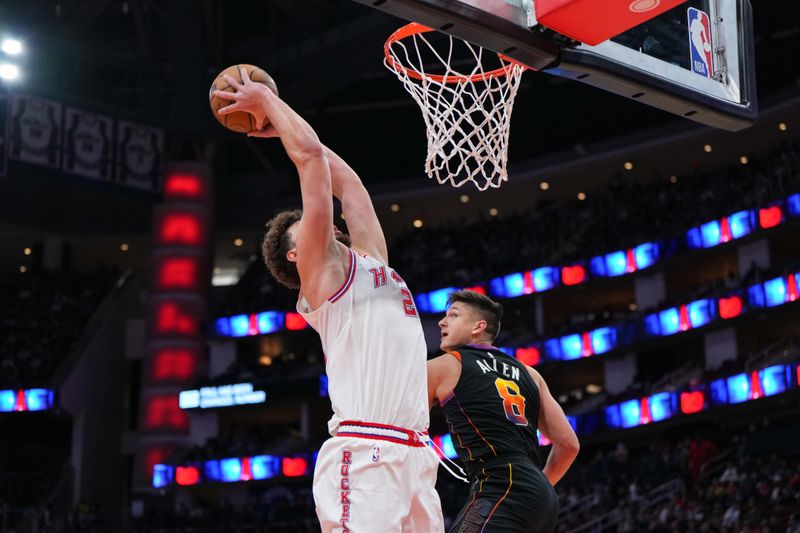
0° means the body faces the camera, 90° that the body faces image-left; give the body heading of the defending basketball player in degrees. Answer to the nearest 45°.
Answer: approximately 135°

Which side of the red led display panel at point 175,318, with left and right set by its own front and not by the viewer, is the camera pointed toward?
front

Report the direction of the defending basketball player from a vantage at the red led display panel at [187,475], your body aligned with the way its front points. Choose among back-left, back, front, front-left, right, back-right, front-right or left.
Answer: front

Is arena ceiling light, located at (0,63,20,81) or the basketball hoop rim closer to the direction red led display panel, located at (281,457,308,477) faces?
the basketball hoop rim

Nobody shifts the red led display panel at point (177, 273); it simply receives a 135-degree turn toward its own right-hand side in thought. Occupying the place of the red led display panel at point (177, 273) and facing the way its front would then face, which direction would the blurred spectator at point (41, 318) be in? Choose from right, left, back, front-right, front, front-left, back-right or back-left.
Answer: front

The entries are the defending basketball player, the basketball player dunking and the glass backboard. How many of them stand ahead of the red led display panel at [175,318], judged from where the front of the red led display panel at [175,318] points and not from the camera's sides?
3

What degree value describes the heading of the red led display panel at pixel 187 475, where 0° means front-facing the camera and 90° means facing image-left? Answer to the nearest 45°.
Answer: approximately 0°

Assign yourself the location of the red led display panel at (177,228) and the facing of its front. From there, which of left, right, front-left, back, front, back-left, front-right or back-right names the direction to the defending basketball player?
front

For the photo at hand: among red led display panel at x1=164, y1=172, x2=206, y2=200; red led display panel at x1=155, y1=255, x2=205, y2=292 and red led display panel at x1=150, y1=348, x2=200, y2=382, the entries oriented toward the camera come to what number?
3

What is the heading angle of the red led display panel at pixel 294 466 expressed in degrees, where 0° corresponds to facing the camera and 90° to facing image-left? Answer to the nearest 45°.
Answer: approximately 0°

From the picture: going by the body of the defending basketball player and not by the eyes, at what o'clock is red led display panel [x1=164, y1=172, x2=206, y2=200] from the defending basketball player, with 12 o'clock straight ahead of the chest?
The red led display panel is roughly at 1 o'clock from the defending basketball player.
